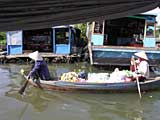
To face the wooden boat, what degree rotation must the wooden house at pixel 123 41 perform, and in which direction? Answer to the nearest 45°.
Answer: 0° — it already faces it

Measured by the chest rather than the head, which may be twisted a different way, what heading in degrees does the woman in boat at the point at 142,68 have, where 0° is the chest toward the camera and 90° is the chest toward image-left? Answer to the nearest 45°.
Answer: approximately 90°

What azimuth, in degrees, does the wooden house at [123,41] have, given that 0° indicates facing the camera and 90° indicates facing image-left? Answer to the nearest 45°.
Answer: approximately 0°

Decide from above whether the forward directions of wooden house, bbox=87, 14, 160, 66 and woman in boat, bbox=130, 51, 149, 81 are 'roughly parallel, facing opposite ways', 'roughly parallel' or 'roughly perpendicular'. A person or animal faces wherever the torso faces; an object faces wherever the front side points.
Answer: roughly perpendicular
